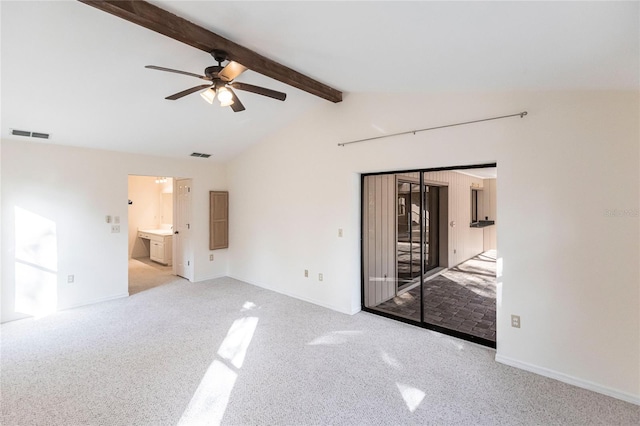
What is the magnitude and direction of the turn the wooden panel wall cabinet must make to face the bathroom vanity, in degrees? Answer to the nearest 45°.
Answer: approximately 180°

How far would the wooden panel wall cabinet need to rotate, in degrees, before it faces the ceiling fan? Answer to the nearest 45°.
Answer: approximately 45° to its right

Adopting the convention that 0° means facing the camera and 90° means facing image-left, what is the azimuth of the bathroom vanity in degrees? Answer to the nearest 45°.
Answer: approximately 45°

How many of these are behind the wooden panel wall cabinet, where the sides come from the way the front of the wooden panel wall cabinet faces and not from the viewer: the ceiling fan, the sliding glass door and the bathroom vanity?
1

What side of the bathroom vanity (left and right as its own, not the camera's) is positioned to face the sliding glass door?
left

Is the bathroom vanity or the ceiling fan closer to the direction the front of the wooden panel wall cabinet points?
the ceiling fan

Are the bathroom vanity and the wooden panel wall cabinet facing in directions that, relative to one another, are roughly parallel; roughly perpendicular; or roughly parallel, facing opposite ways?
roughly perpendicular

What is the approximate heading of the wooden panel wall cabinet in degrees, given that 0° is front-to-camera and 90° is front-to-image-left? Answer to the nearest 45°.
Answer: approximately 315°
